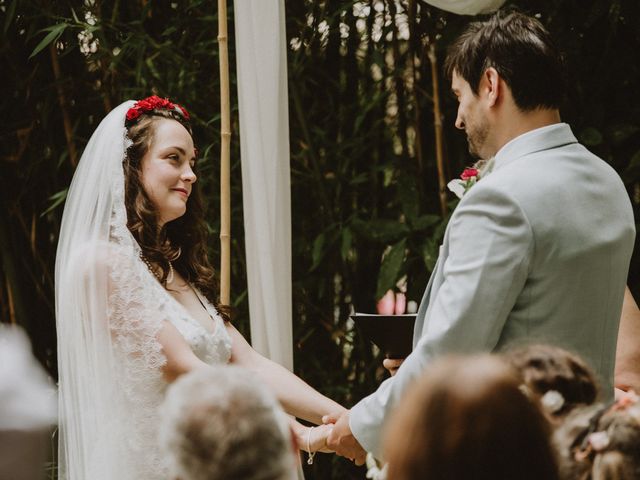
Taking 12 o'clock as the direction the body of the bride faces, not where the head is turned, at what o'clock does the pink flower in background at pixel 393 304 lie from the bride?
The pink flower in background is roughly at 9 o'clock from the bride.

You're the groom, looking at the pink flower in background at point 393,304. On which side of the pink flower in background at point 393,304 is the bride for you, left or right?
left

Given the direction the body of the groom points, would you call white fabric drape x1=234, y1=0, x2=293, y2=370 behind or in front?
in front

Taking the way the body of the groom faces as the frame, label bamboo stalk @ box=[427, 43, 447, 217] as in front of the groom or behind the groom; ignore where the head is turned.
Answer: in front

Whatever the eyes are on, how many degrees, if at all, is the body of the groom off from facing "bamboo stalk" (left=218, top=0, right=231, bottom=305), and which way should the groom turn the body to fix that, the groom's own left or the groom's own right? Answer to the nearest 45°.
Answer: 0° — they already face it

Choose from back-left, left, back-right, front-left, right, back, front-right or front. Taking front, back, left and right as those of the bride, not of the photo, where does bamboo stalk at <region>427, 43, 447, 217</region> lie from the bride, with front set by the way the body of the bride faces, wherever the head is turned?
left

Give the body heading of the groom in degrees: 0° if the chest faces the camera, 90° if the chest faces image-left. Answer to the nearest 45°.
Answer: approximately 135°

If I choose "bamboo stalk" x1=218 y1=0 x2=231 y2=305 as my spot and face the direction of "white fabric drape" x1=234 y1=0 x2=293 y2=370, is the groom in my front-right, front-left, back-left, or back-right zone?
front-right

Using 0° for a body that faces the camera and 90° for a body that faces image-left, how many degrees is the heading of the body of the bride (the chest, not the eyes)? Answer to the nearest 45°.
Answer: approximately 315°

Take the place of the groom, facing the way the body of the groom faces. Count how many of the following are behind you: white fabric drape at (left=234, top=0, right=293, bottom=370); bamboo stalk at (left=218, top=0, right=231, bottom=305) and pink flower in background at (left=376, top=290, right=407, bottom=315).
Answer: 0

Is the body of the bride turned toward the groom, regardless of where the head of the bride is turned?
yes

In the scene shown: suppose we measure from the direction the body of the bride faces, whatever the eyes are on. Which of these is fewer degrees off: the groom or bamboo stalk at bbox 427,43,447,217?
the groom

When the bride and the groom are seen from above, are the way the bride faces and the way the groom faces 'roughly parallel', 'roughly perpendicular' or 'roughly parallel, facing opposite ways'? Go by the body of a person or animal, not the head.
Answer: roughly parallel, facing opposite ways
